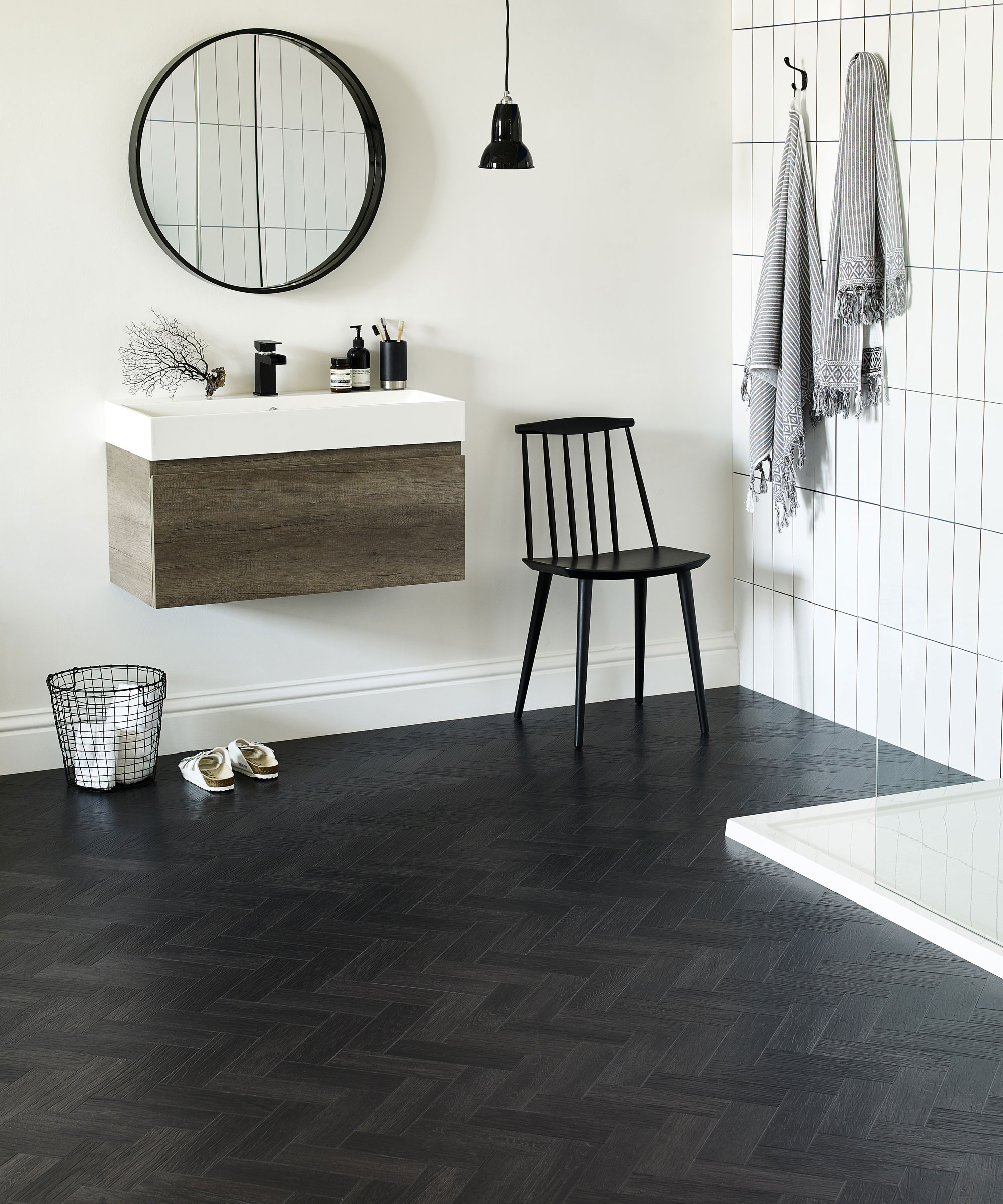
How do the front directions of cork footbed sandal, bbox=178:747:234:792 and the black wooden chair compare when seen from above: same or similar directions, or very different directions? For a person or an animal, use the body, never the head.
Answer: very different directions

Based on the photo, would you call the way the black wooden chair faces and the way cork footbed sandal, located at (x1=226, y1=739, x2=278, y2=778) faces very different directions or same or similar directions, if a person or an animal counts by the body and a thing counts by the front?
very different directions

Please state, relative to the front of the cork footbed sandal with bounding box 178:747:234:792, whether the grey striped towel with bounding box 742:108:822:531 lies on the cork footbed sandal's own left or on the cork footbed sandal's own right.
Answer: on the cork footbed sandal's own right

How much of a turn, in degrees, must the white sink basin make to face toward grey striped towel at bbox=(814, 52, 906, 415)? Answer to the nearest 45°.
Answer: approximately 90° to its left

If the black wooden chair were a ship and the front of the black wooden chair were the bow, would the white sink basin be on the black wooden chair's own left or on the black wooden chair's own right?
on the black wooden chair's own right

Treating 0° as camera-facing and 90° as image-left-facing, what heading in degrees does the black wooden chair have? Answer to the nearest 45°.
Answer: approximately 315°
